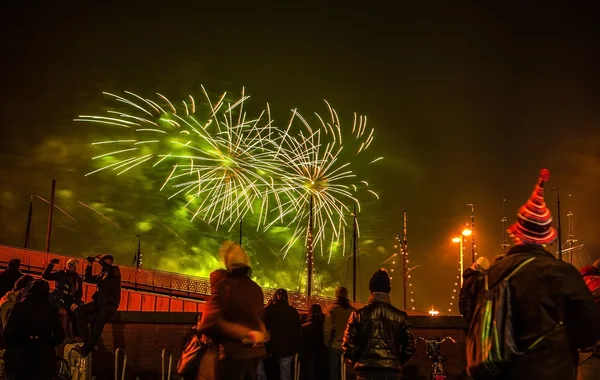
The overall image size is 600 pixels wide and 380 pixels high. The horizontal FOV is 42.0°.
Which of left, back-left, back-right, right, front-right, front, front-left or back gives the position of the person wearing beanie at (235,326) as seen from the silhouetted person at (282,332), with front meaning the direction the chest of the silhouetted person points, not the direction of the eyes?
back

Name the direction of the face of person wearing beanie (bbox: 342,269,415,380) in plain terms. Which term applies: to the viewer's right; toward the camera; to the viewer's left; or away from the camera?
away from the camera

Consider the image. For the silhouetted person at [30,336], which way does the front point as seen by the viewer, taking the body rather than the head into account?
away from the camera

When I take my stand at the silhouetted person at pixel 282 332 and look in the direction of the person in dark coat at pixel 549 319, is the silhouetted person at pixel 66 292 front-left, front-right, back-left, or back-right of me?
back-right

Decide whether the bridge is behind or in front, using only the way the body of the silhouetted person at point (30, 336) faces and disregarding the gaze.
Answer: in front

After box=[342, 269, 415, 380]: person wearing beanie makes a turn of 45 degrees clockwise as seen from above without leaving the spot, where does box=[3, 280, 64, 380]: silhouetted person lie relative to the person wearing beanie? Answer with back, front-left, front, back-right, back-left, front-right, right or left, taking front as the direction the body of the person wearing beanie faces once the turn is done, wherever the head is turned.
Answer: back-left

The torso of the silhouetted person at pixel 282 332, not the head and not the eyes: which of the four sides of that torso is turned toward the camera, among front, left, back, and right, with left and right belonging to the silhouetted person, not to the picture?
back

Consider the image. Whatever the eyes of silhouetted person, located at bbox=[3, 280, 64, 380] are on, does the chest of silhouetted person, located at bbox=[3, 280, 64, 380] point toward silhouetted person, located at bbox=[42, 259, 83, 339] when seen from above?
yes

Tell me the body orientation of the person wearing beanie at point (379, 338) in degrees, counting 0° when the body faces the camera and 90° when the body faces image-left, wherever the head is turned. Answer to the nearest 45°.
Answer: approximately 180°

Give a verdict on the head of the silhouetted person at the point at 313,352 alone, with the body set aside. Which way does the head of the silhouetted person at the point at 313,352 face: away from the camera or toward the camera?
away from the camera

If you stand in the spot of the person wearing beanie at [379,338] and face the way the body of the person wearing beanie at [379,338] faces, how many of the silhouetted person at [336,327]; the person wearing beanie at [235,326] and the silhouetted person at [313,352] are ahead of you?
2

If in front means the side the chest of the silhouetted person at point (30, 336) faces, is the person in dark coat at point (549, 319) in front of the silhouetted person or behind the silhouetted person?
behind

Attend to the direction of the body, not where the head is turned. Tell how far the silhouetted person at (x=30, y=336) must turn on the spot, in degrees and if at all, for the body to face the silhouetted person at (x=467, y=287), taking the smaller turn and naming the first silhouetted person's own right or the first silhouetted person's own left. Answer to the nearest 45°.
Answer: approximately 90° to the first silhouetted person's own right

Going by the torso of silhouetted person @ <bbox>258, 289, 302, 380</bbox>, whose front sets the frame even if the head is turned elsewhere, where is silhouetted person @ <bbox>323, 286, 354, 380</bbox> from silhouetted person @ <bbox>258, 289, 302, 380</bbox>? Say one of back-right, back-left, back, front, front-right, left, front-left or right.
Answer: front-right

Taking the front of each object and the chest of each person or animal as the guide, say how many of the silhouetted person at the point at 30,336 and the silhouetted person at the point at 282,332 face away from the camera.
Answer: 2
